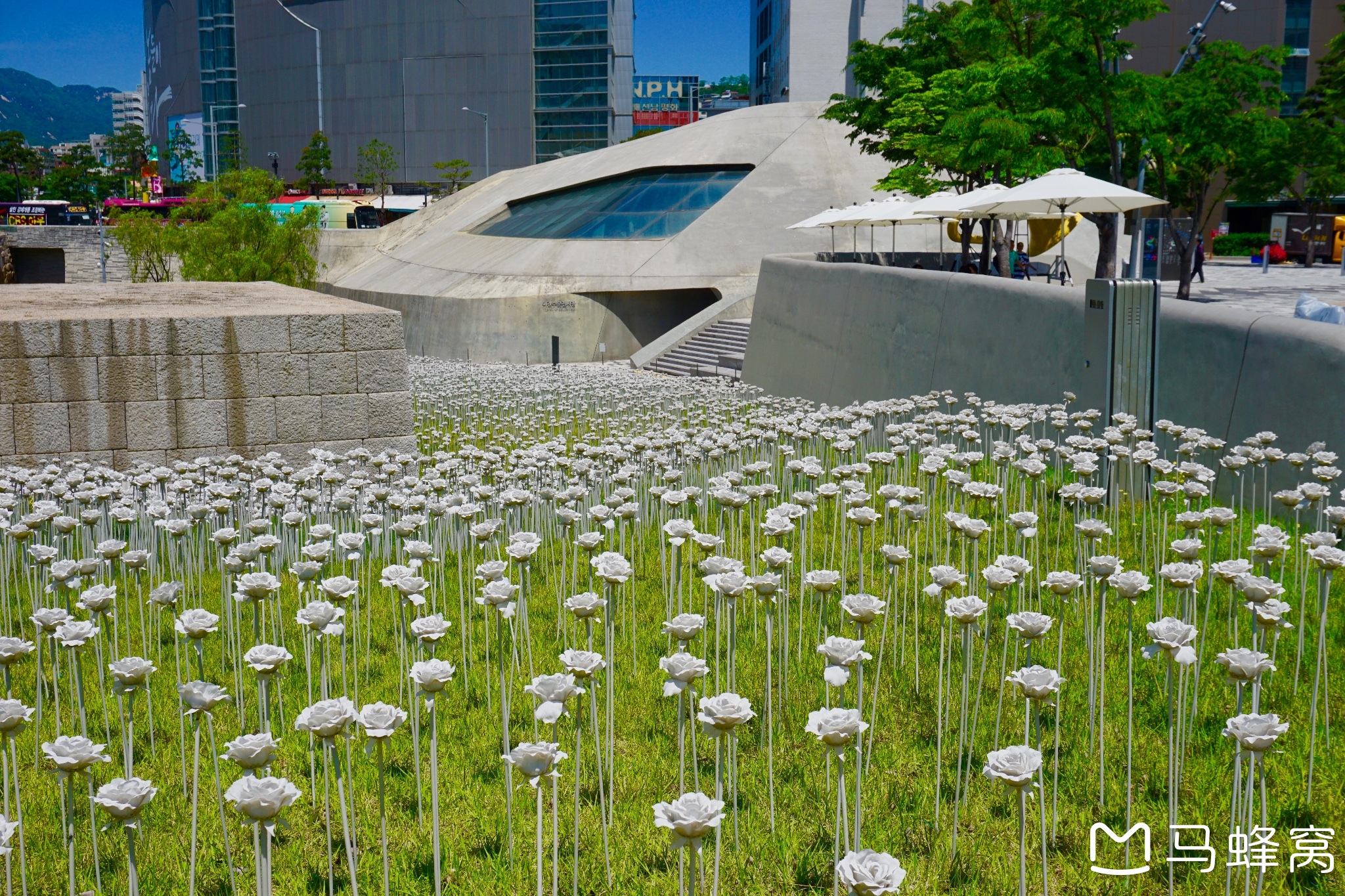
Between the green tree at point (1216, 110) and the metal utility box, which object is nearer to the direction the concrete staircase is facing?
the metal utility box

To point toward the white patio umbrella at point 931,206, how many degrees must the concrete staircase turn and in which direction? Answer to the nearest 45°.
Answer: approximately 90° to its left

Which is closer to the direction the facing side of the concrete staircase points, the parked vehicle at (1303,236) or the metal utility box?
the metal utility box

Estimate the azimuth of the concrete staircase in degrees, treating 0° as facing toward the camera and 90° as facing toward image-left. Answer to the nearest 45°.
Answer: approximately 45°

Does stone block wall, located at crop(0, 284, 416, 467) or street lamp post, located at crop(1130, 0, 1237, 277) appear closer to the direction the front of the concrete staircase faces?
the stone block wall

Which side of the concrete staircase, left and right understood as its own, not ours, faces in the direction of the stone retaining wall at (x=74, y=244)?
right

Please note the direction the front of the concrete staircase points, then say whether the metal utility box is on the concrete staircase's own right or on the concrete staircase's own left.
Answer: on the concrete staircase's own left
